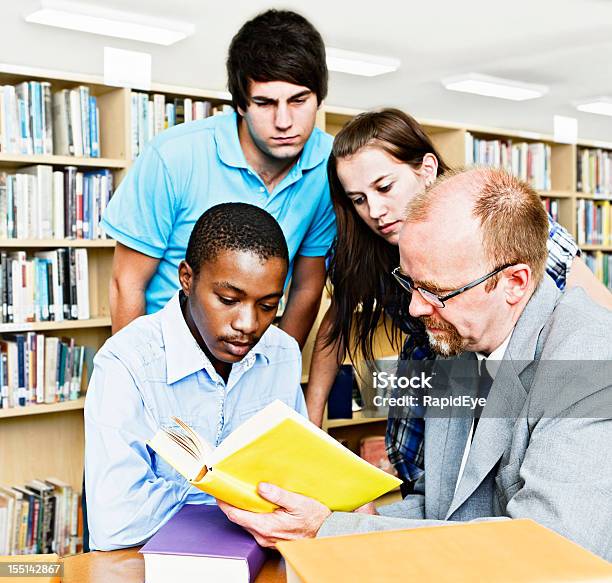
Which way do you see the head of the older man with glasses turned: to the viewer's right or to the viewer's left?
to the viewer's left

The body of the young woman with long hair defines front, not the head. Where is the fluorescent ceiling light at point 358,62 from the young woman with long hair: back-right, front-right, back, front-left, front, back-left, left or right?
back-right

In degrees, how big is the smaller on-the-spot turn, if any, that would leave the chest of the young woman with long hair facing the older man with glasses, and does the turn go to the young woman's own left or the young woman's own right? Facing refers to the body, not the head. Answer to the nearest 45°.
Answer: approximately 45° to the young woman's own left

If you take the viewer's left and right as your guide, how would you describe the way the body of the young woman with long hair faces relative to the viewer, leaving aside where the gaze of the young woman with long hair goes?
facing the viewer and to the left of the viewer

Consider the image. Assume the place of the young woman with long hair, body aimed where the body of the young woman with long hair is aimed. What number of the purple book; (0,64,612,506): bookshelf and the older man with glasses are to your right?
1

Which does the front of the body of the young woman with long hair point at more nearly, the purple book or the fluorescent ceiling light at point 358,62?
the purple book

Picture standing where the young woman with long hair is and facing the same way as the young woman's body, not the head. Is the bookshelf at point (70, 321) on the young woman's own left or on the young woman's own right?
on the young woman's own right

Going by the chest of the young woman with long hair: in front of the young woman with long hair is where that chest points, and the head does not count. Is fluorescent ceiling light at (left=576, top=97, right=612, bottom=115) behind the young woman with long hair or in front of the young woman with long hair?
behind

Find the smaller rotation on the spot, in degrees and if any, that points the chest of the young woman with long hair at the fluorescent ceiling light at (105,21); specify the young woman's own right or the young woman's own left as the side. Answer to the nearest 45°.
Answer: approximately 90° to the young woman's own right
